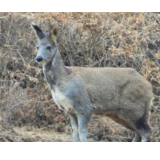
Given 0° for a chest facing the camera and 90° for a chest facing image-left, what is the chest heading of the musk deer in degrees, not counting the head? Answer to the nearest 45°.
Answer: approximately 90°
